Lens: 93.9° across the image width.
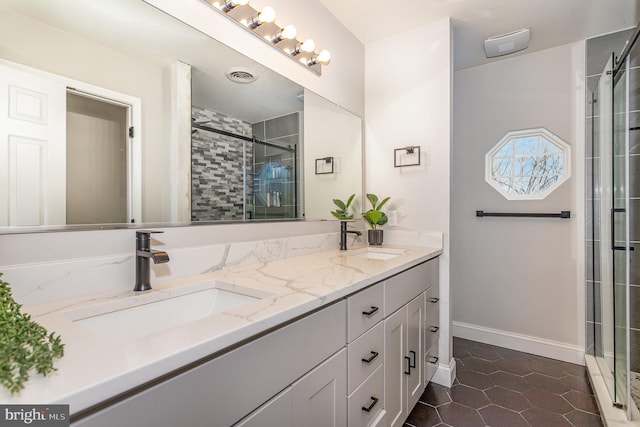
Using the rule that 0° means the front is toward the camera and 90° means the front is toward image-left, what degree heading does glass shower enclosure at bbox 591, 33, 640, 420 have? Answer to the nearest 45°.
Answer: approximately 90°

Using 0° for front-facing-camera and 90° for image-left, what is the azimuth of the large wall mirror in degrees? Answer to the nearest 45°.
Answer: approximately 315°

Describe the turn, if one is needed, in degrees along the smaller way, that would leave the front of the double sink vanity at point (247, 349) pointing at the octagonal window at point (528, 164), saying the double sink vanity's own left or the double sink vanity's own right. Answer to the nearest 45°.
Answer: approximately 90° to the double sink vanity's own left

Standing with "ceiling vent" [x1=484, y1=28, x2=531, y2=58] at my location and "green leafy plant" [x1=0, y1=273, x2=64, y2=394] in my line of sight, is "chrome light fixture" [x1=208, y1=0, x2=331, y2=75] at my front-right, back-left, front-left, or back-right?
front-right

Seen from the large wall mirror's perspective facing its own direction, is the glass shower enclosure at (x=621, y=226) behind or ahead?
ahead

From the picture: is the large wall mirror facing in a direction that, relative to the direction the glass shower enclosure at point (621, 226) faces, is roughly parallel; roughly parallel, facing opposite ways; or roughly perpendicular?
roughly parallel, facing opposite ways

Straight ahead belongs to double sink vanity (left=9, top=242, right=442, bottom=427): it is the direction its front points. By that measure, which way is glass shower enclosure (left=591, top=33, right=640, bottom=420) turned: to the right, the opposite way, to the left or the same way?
the opposite way

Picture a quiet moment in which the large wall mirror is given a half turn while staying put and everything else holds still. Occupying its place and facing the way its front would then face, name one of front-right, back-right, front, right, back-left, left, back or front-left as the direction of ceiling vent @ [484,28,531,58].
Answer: back-right

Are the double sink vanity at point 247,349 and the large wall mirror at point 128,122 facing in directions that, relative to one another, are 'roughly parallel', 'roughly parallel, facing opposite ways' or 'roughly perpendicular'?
roughly parallel

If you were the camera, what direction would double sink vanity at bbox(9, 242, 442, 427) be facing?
facing the viewer and to the right of the viewer

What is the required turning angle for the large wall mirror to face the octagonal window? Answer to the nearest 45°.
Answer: approximately 45° to its left

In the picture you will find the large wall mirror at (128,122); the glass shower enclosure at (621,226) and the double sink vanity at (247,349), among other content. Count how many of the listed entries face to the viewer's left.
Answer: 1

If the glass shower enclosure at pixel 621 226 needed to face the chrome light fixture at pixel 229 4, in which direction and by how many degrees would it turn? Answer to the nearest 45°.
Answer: approximately 45° to its left
